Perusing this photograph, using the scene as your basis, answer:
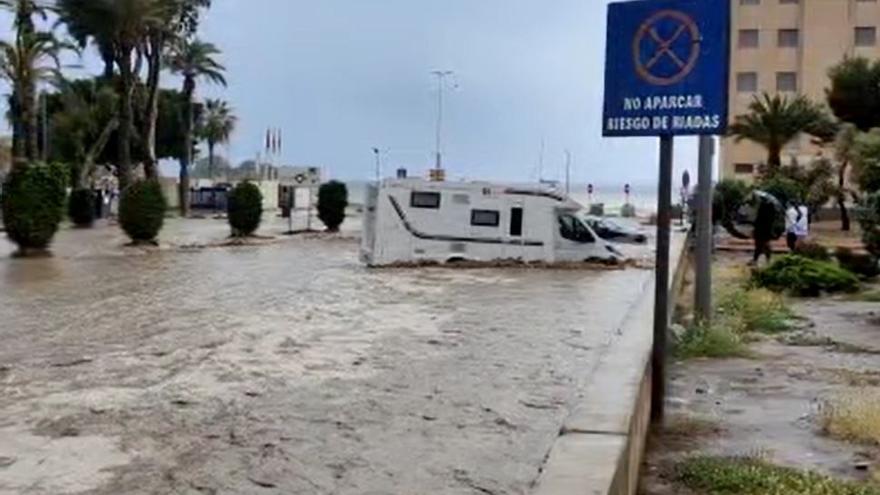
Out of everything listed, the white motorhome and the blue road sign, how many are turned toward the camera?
1

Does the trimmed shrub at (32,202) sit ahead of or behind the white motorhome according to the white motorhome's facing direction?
behind

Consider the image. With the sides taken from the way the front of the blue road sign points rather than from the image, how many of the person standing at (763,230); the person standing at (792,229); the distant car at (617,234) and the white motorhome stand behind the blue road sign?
4

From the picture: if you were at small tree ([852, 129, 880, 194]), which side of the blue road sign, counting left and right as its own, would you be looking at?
back

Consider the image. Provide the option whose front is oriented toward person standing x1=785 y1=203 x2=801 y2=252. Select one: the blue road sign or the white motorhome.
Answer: the white motorhome

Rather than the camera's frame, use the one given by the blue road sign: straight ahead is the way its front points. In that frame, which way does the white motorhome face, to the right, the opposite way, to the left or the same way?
to the left

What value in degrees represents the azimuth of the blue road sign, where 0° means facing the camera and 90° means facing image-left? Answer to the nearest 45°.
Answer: approximately 0°

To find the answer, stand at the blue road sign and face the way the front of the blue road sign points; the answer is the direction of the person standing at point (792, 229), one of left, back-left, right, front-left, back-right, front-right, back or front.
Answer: back

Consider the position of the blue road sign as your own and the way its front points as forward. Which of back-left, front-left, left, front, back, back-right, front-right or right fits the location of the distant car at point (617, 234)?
back

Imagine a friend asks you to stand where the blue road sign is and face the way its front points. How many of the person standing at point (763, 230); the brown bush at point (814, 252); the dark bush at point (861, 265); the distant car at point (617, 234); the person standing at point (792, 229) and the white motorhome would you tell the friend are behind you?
6

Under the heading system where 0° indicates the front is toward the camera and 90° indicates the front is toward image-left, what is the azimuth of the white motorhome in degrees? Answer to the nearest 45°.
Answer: approximately 270°

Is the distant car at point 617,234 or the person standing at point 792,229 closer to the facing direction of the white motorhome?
the person standing

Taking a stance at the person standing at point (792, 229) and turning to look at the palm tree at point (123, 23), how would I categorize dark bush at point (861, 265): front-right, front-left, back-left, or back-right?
back-left

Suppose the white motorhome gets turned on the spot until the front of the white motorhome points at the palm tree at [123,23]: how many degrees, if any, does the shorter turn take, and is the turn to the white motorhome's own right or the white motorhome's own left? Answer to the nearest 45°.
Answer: approximately 135° to the white motorhome's own left

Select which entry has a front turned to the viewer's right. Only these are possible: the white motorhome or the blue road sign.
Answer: the white motorhome
